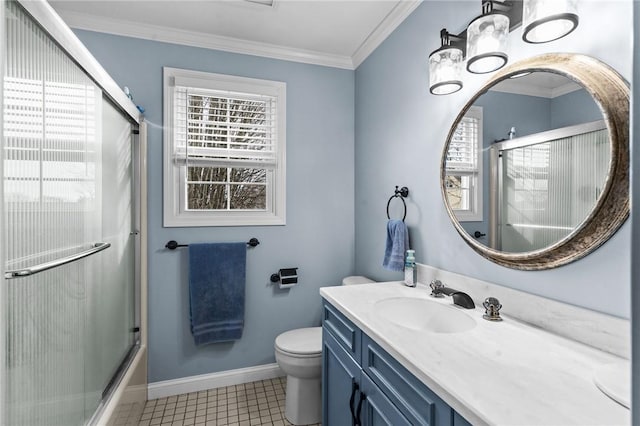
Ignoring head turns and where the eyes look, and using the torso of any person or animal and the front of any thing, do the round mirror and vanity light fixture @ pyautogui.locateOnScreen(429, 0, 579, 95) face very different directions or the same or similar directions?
same or similar directions

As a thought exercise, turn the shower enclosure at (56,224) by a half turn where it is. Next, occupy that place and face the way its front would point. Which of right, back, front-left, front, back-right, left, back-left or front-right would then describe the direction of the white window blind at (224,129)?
right

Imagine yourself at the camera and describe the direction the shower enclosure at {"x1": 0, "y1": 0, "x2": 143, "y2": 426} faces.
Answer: facing the viewer and to the right of the viewer

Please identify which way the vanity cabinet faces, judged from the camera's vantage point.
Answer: facing the viewer and to the left of the viewer

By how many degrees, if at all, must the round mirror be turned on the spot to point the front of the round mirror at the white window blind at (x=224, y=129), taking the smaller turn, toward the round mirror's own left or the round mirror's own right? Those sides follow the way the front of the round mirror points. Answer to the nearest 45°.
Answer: approximately 45° to the round mirror's own right

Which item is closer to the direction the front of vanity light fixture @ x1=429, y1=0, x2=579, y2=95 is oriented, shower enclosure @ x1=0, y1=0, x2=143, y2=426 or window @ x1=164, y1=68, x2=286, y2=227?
the shower enclosure

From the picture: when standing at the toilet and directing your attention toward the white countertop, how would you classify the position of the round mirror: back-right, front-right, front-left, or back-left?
front-left

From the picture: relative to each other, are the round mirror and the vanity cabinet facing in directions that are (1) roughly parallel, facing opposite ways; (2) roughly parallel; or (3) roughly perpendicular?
roughly parallel

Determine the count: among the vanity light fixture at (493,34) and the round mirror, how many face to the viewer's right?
0

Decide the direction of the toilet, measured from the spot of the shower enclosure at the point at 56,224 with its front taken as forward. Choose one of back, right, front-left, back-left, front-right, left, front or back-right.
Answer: front-left

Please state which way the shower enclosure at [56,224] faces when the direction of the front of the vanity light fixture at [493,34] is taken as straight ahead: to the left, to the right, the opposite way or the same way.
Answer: the opposite way

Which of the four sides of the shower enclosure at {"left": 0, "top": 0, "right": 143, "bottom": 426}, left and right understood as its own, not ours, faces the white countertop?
front
